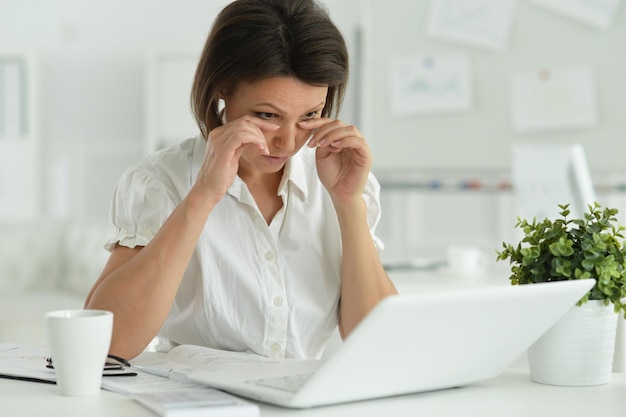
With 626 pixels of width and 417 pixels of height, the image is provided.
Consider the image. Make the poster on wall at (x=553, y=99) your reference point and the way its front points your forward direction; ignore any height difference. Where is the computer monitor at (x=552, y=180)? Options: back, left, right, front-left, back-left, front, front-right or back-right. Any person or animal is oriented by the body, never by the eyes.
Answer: front

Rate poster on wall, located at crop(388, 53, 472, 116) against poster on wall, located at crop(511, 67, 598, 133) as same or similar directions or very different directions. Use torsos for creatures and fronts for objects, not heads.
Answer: same or similar directions

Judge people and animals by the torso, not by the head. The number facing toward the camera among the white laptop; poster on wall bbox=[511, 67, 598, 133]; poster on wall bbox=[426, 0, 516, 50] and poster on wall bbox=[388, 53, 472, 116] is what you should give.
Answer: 3

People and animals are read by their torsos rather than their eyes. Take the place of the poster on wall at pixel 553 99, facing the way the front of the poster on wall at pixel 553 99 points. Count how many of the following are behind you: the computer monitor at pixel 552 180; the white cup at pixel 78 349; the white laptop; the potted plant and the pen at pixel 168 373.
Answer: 0

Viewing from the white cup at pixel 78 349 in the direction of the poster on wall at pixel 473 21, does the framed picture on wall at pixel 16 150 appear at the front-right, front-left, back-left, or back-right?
front-left

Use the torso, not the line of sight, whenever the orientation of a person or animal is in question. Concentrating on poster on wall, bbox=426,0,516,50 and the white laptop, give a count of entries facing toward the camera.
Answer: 1

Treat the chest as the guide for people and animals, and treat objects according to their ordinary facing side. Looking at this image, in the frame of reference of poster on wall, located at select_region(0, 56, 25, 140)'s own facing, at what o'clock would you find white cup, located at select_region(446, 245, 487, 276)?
The white cup is roughly at 11 o'clock from the poster on wall.

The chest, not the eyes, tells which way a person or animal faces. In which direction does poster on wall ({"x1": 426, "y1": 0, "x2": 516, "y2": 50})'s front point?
toward the camera

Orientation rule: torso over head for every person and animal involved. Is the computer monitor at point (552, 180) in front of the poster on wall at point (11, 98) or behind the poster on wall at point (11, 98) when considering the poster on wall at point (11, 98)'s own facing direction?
in front

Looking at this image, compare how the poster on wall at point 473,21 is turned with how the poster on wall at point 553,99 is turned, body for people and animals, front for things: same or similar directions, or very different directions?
same or similar directions

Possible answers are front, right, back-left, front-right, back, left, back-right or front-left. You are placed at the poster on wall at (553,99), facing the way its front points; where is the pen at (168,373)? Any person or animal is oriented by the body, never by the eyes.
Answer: front

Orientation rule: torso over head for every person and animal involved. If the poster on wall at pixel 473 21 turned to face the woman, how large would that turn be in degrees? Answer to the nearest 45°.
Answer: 0° — it already faces them

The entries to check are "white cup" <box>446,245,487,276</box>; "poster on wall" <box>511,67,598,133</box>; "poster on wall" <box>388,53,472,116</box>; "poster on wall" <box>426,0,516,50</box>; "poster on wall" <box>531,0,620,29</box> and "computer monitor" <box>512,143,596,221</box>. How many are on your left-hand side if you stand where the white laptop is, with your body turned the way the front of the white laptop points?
0

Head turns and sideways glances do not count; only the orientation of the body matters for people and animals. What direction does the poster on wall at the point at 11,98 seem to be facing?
toward the camera

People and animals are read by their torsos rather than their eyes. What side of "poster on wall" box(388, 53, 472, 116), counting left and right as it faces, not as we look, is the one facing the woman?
front

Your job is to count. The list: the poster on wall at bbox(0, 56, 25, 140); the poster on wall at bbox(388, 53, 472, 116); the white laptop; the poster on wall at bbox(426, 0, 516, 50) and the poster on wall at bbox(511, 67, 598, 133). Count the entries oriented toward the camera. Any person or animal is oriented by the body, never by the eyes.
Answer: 4

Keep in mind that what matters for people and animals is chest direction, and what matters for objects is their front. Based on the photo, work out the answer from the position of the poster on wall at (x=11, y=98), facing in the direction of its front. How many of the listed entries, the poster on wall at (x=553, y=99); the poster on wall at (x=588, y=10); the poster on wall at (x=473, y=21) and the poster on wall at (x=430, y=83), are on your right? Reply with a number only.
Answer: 0
